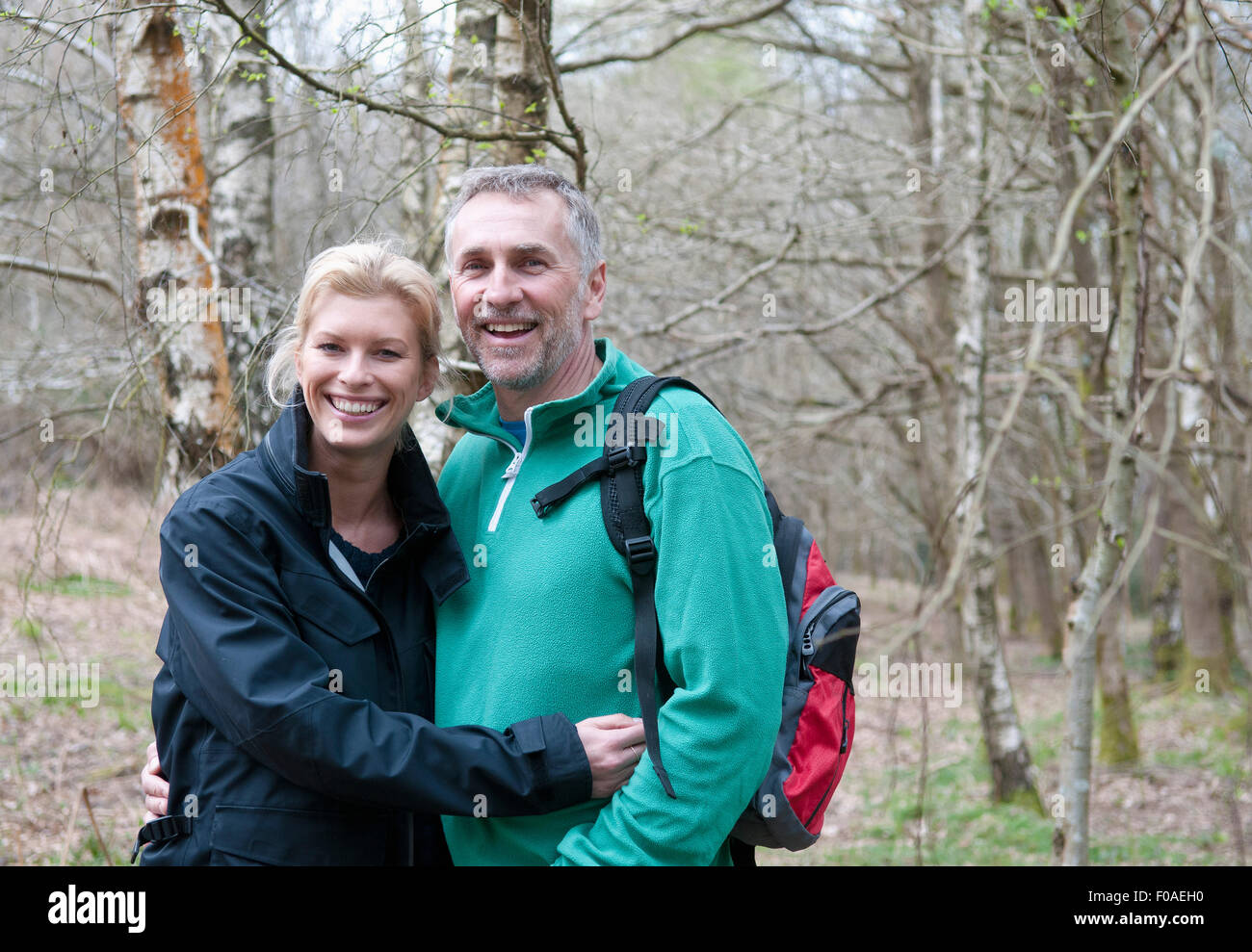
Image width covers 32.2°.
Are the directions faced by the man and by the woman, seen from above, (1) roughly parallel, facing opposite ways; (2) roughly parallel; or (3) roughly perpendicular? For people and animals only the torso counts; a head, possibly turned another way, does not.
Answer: roughly perpendicular

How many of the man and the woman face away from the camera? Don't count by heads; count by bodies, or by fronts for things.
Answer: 0

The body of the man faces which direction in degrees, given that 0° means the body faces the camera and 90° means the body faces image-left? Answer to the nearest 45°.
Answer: approximately 45°

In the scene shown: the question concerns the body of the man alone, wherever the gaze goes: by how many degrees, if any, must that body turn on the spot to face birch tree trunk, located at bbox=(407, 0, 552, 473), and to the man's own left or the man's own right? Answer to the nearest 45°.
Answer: approximately 135° to the man's own right

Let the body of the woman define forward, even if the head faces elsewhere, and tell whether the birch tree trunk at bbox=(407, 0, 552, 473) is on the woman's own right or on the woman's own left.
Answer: on the woman's own left

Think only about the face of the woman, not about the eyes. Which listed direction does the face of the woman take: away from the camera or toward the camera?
toward the camera

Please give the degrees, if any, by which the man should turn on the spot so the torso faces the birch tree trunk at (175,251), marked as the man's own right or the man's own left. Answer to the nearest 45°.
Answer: approximately 90° to the man's own right

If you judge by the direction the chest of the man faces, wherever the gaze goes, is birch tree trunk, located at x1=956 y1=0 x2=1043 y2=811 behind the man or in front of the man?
behind

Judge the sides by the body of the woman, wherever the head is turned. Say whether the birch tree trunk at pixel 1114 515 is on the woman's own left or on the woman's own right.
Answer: on the woman's own left

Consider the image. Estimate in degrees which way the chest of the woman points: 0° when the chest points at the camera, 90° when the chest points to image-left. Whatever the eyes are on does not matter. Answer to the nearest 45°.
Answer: approximately 315°

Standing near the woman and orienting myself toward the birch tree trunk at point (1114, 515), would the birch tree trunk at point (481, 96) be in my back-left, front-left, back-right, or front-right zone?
front-left
